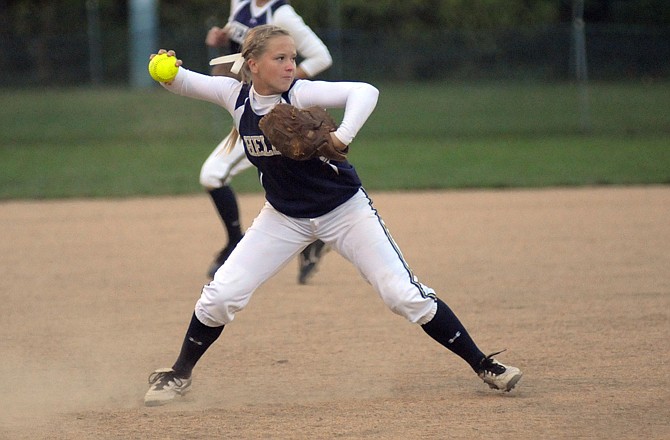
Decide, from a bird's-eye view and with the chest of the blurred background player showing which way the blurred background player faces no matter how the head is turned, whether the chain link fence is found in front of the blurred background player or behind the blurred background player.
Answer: behind

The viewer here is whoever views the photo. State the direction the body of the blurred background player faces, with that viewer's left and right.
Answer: facing the viewer and to the left of the viewer

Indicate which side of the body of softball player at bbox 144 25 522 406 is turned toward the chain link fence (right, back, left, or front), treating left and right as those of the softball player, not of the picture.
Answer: back

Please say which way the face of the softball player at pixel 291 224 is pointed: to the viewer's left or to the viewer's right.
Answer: to the viewer's right

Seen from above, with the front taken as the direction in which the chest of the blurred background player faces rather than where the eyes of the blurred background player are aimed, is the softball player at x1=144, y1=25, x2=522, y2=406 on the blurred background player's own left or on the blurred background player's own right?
on the blurred background player's own left

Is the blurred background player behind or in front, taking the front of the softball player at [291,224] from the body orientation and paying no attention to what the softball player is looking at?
behind

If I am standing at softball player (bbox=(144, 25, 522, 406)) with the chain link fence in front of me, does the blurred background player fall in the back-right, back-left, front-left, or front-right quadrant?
front-left

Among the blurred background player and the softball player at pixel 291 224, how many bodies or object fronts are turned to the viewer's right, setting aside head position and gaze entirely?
0

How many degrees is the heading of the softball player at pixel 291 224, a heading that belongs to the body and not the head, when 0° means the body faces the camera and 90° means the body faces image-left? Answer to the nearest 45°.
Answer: approximately 0°
